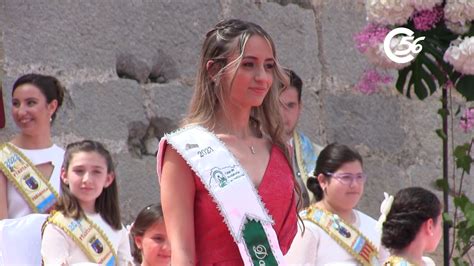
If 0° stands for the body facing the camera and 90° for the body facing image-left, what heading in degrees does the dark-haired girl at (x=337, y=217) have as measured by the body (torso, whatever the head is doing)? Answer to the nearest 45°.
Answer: approximately 315°

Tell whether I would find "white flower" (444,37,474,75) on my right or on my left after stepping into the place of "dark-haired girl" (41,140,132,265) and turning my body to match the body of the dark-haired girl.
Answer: on my left

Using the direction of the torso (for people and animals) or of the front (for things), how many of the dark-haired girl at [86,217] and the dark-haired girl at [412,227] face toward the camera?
1

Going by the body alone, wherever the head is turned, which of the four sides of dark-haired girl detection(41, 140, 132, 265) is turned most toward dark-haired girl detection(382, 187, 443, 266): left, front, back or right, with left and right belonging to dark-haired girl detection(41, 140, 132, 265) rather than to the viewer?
left
